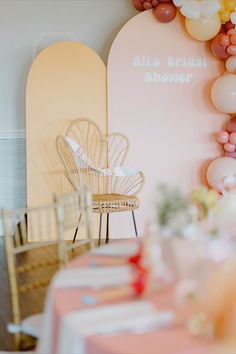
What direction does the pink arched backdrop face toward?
toward the camera

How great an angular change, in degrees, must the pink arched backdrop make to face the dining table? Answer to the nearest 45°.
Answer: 0° — it already faces it

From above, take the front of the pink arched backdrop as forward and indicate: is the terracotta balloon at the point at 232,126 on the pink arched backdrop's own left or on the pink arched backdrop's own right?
on the pink arched backdrop's own left

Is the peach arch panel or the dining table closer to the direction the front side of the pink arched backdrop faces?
the dining table

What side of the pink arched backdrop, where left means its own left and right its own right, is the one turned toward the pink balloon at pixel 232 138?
left

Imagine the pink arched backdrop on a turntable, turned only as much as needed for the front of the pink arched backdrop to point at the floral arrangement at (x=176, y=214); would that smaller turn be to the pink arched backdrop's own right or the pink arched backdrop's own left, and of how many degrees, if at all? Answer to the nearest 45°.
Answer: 0° — it already faces it

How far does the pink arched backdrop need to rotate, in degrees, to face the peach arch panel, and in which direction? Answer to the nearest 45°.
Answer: approximately 90° to its right

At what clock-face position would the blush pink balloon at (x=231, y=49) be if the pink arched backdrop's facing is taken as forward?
The blush pink balloon is roughly at 10 o'clock from the pink arched backdrop.

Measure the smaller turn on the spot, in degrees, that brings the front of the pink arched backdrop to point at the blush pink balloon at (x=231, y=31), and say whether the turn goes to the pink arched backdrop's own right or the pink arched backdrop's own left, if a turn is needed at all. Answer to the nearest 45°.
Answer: approximately 45° to the pink arched backdrop's own left

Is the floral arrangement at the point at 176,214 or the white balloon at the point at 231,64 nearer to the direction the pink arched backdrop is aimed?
the floral arrangement
